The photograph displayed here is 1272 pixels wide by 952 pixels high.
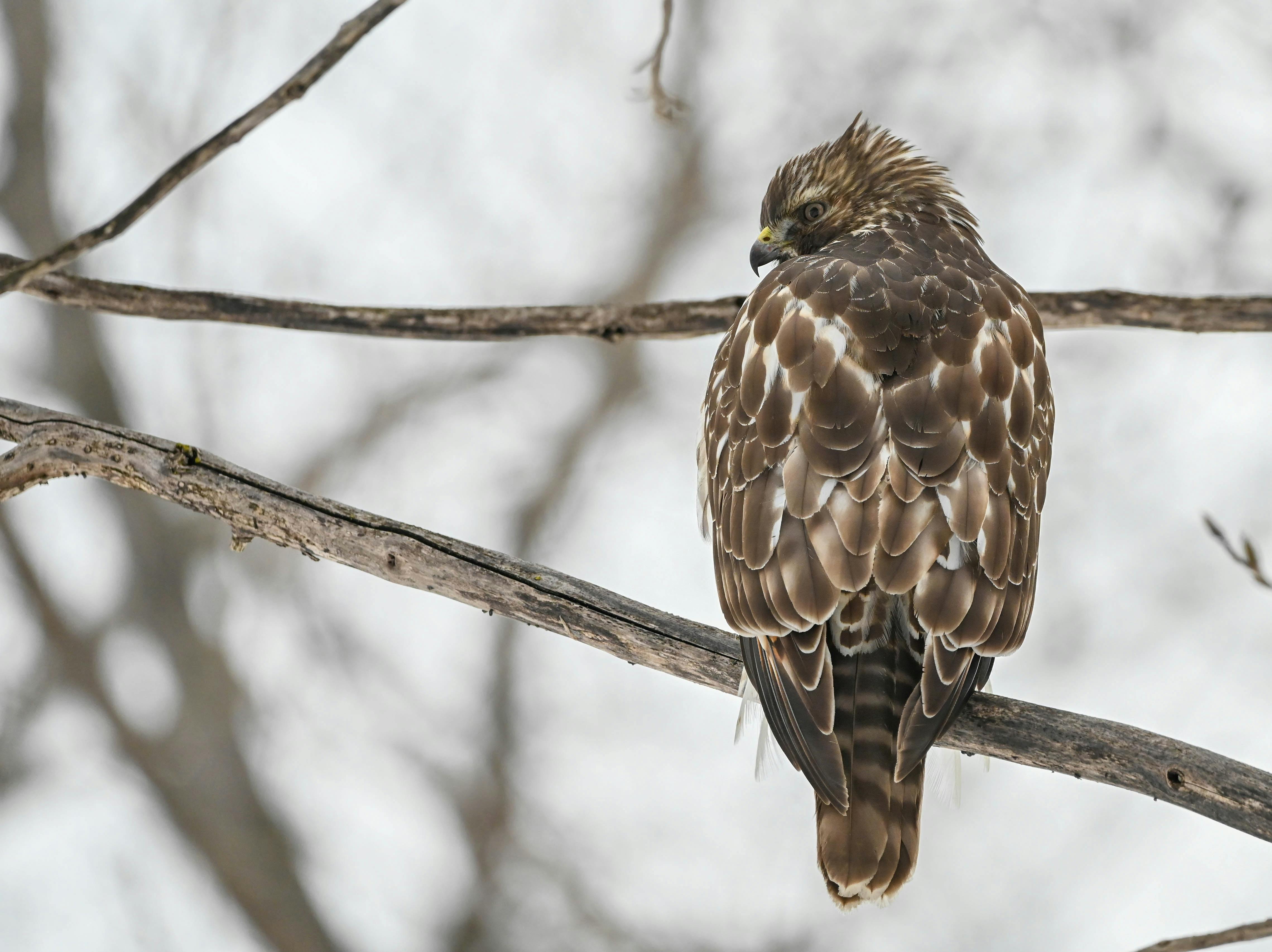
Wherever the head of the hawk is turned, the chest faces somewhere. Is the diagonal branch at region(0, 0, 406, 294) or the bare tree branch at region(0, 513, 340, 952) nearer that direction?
the bare tree branch

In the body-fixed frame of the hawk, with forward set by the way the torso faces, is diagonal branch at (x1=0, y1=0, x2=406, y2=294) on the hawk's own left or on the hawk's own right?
on the hawk's own left

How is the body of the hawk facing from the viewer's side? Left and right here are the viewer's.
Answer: facing away from the viewer

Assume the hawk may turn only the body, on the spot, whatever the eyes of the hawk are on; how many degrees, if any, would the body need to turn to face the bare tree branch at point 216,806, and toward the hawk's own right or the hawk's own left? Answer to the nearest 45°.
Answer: approximately 45° to the hawk's own left
